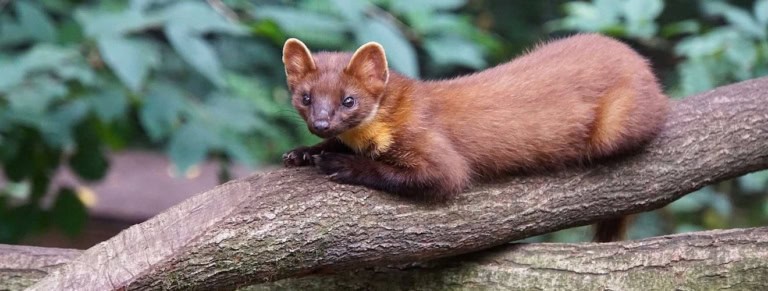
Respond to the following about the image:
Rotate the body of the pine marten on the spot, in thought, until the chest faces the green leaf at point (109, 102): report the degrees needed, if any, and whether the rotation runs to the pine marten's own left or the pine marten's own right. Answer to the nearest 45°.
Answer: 0° — it already faces it

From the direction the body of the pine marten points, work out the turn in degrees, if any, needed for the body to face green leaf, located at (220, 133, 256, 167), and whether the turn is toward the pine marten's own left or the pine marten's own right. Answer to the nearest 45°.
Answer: approximately 45° to the pine marten's own right

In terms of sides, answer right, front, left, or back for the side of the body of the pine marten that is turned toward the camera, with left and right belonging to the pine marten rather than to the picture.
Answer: left
